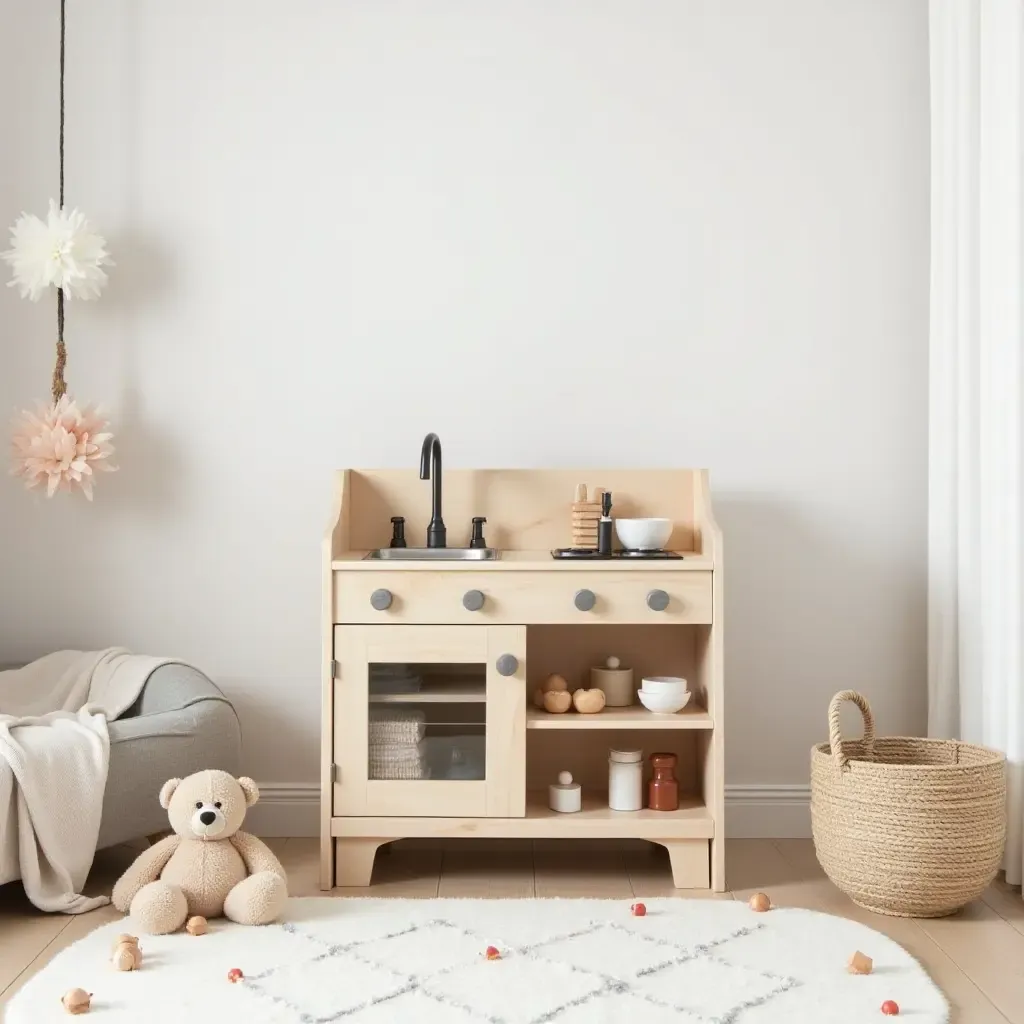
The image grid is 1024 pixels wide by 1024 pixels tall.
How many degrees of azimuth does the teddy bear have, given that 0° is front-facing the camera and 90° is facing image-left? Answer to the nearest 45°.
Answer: approximately 0°

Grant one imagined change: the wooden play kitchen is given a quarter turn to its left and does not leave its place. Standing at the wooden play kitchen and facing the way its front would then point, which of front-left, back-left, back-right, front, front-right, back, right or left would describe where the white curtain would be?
front

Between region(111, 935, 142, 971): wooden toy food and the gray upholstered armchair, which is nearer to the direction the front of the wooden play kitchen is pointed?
the wooden toy food

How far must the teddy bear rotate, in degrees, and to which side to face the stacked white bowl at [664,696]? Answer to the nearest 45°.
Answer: approximately 90° to its left

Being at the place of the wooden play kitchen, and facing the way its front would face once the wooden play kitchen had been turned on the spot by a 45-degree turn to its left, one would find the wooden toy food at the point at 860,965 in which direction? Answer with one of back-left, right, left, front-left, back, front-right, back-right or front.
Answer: front

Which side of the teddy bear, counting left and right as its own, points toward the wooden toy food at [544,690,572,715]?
left

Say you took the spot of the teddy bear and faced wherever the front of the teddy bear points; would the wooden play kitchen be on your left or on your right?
on your left

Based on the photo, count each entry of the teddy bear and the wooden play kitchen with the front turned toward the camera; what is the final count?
2

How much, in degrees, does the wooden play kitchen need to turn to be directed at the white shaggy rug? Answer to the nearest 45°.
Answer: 0° — it already faces it

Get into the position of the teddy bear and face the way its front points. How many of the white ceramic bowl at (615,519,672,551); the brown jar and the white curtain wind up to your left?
3

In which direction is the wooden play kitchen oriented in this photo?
toward the camera

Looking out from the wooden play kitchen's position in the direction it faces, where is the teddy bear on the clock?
The teddy bear is roughly at 2 o'clock from the wooden play kitchen.

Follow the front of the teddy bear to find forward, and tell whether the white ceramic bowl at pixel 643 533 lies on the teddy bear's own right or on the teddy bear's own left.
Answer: on the teddy bear's own left

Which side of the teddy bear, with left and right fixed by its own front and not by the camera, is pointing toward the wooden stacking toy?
left

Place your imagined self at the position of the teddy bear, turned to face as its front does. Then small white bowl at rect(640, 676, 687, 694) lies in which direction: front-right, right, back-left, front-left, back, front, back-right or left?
left

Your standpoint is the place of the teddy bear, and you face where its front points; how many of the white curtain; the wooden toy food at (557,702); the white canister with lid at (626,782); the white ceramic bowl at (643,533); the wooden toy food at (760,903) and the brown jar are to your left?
6
